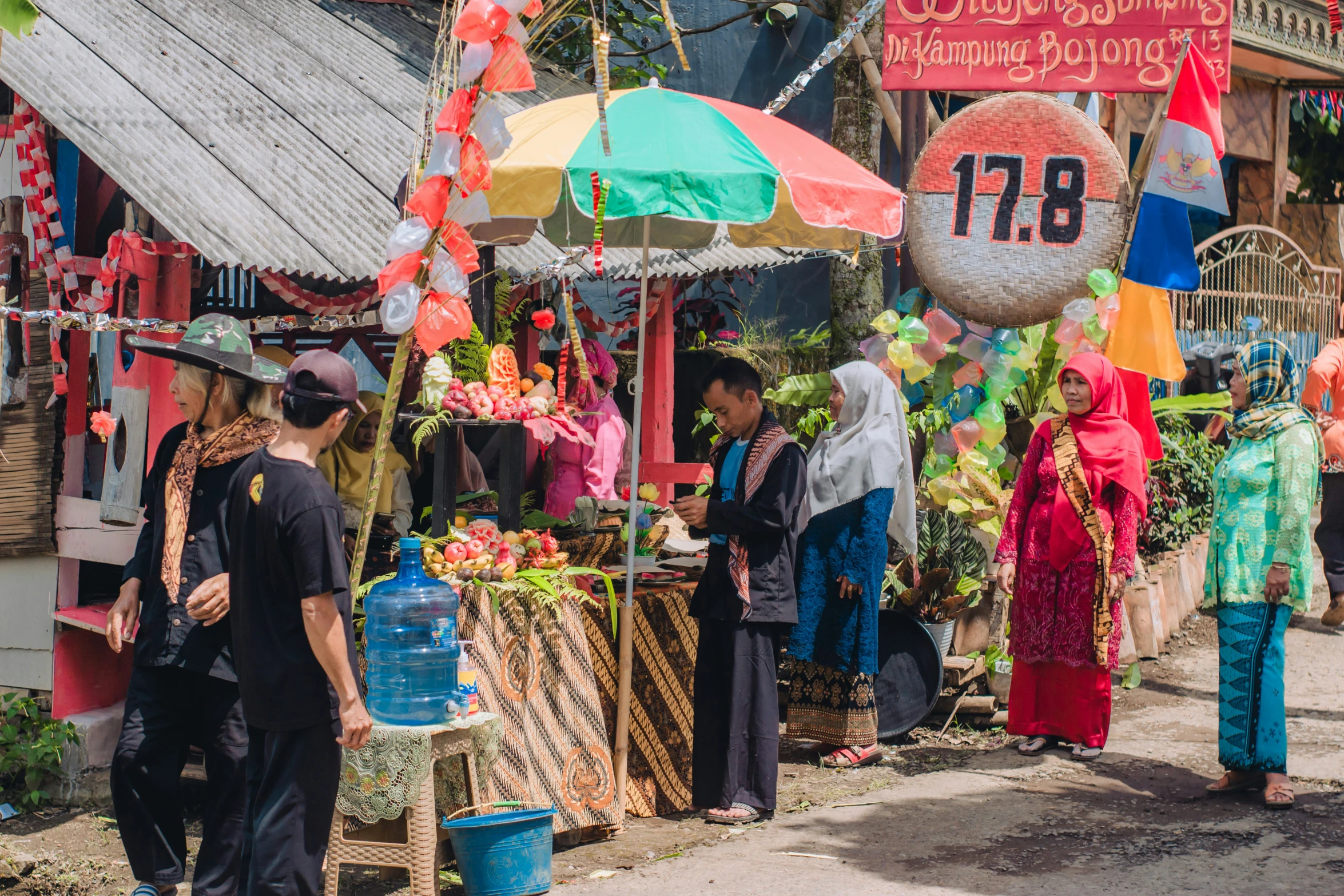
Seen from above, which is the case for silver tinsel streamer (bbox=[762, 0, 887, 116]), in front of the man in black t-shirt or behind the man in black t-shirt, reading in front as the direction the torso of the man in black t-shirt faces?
in front

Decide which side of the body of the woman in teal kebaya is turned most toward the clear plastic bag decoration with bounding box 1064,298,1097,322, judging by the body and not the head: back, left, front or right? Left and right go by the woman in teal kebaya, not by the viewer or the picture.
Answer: right

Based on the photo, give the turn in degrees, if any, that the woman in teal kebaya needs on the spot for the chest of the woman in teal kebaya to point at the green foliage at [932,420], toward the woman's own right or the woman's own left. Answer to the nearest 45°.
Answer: approximately 90° to the woman's own right

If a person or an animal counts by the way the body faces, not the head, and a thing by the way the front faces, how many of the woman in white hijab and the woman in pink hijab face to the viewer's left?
2

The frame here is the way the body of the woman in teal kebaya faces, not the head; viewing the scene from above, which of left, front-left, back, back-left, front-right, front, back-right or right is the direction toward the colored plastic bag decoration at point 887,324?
right

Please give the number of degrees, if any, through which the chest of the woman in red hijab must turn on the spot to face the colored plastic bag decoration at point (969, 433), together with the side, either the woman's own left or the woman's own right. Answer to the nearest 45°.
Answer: approximately 90° to the woman's own right

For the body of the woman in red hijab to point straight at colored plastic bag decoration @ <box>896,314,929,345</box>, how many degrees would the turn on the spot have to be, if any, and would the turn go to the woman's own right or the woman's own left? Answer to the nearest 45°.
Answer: approximately 90° to the woman's own right

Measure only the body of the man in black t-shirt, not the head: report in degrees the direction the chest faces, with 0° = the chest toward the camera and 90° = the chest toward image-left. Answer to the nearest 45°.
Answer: approximately 225°

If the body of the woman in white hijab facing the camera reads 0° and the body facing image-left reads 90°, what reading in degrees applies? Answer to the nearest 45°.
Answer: approximately 90°

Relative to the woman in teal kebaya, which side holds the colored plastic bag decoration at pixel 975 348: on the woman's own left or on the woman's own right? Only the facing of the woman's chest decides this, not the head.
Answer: on the woman's own right
